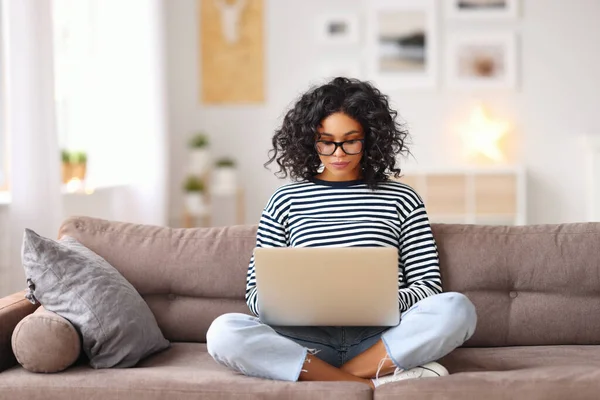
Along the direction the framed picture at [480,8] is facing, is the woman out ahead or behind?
ahead

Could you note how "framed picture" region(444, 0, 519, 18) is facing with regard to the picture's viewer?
facing the viewer

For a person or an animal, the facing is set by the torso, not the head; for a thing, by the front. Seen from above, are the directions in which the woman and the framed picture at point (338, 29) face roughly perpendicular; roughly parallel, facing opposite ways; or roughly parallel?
roughly parallel

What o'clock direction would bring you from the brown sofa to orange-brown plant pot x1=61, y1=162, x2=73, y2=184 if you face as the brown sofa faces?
The orange-brown plant pot is roughly at 5 o'clock from the brown sofa.

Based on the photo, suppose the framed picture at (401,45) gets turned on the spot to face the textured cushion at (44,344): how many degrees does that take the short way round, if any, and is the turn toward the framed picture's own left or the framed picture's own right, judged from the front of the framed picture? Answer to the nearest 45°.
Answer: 0° — it already faces it

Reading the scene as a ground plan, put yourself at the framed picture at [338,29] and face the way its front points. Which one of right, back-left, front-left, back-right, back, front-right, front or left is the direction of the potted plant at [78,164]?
front-right

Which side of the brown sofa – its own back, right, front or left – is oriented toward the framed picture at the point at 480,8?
back

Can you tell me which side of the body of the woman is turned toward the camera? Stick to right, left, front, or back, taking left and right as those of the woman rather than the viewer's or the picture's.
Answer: front

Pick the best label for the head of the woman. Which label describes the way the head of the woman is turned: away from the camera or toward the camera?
toward the camera

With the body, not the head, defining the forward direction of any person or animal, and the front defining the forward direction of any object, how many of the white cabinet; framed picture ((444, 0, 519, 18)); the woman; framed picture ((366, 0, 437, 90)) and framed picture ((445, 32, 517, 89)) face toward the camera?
5

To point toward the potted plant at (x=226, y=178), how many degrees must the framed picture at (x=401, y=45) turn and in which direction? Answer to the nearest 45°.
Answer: approximately 90° to its right

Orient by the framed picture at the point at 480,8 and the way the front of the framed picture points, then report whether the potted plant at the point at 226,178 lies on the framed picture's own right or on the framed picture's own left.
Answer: on the framed picture's own right

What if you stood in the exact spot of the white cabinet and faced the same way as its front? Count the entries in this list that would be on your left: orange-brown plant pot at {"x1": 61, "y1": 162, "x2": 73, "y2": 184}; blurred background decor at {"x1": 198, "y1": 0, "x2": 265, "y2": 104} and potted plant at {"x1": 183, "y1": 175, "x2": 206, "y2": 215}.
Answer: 0

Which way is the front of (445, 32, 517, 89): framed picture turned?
toward the camera

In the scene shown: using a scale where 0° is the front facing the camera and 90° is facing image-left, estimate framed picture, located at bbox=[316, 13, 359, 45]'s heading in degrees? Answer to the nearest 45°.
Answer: approximately 0°

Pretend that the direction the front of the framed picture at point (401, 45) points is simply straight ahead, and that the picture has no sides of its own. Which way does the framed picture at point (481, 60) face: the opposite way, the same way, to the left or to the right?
the same way

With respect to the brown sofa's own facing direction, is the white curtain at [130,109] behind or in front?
behind
